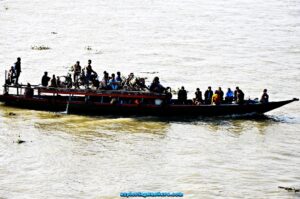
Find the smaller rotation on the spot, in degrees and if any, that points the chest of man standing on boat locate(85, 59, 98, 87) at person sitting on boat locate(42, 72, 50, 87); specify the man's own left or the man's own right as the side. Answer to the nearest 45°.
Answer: approximately 180°

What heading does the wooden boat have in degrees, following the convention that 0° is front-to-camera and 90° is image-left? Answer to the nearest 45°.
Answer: approximately 270°

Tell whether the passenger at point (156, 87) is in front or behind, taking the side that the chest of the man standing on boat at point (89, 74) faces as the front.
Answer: in front

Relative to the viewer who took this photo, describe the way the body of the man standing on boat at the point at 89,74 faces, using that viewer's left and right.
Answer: facing to the right of the viewer
